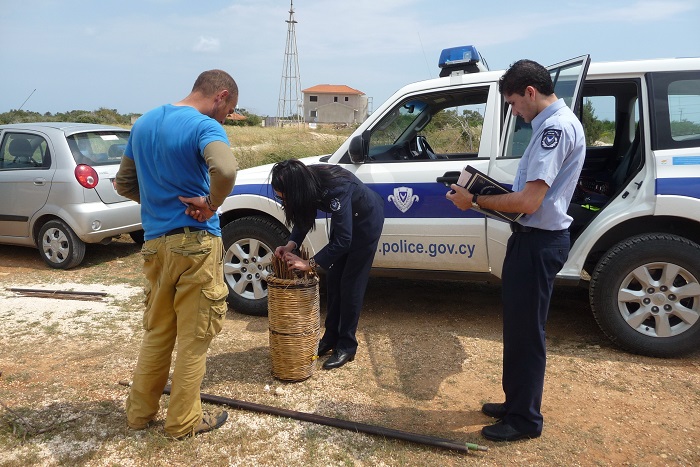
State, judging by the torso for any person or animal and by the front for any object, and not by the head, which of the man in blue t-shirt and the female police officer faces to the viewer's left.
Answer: the female police officer

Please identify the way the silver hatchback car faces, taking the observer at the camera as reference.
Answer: facing away from the viewer and to the left of the viewer

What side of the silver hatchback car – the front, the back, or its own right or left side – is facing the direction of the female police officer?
back

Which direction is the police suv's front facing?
to the viewer's left

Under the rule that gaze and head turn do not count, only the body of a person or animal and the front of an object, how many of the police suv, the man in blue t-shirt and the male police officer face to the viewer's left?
2

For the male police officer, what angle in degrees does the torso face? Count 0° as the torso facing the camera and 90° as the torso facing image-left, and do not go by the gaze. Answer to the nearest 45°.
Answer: approximately 90°

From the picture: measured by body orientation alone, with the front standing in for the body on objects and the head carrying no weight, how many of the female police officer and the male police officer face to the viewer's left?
2

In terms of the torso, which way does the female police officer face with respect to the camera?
to the viewer's left

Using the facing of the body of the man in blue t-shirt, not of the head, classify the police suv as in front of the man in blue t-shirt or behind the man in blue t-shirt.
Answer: in front

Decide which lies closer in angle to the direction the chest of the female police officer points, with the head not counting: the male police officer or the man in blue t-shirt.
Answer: the man in blue t-shirt

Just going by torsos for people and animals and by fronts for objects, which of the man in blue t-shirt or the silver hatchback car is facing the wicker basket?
the man in blue t-shirt

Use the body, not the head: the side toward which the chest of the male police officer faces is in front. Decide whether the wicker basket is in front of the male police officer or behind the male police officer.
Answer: in front

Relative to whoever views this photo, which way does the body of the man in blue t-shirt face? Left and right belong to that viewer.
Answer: facing away from the viewer and to the right of the viewer

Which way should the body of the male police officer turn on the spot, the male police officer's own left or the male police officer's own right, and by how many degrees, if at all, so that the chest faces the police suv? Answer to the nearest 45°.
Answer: approximately 90° to the male police officer's own right
